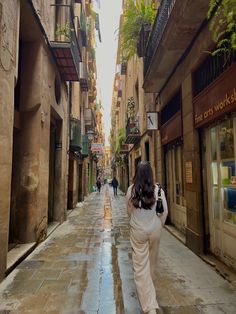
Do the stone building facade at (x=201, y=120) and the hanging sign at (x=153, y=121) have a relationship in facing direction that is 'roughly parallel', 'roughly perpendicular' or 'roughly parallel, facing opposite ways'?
roughly perpendicular

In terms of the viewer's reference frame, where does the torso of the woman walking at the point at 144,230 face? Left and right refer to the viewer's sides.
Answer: facing away from the viewer

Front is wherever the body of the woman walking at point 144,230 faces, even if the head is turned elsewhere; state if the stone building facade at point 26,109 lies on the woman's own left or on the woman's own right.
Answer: on the woman's own left

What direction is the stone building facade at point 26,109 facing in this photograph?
to the viewer's right

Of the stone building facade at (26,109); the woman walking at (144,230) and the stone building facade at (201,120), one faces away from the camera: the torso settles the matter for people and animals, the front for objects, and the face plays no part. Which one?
the woman walking

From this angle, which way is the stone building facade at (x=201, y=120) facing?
to the viewer's left

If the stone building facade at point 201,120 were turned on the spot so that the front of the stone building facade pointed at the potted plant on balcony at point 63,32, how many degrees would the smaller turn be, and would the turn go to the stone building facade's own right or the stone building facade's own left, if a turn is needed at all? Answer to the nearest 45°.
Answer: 0° — it already faces it

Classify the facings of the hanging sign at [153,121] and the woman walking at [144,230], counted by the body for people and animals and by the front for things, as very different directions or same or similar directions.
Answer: very different directions
